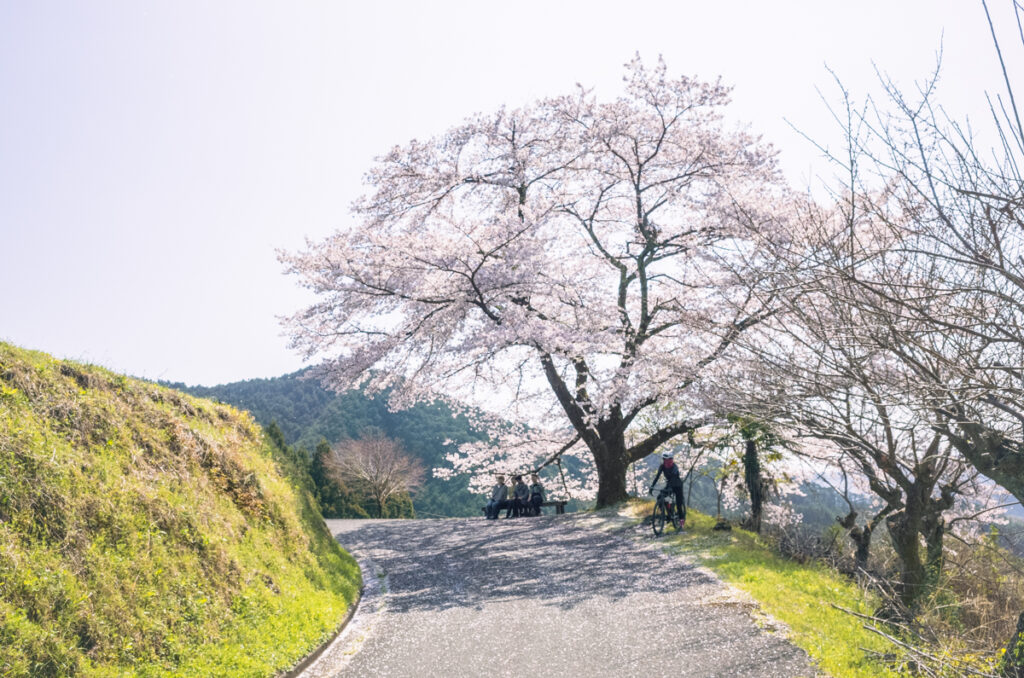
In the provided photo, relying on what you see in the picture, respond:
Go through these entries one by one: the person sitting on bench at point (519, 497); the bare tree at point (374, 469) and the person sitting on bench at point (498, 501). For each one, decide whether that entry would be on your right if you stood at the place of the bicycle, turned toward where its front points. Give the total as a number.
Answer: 3

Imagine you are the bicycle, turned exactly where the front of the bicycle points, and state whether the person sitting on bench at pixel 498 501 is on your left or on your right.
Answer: on your right

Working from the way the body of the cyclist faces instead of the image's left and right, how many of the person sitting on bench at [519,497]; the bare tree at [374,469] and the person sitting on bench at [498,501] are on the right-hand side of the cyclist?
3

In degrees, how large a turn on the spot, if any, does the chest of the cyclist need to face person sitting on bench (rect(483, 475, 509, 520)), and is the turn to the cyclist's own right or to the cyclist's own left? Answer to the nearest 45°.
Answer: approximately 90° to the cyclist's own right

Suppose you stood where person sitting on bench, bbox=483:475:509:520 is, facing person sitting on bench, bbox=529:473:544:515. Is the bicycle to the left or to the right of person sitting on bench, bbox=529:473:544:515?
right

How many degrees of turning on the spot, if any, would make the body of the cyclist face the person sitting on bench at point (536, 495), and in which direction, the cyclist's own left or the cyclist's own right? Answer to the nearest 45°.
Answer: approximately 90° to the cyclist's own right

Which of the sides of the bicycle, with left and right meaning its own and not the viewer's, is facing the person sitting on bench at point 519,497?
right
